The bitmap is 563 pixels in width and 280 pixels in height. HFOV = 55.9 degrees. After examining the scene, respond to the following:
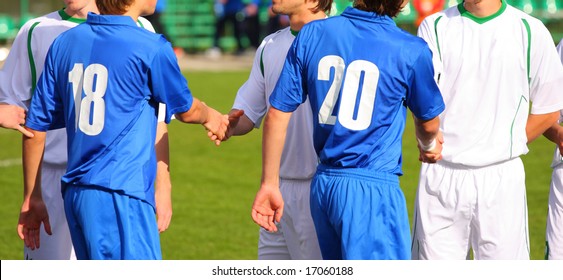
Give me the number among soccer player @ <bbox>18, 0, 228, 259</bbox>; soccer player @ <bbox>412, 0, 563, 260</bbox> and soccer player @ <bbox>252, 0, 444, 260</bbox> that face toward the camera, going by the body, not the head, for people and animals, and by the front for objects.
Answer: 1

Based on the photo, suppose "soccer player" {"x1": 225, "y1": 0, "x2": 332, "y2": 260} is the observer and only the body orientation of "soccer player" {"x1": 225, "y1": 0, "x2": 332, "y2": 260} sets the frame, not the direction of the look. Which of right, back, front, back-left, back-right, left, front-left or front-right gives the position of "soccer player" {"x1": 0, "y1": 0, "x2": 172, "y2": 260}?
front-right

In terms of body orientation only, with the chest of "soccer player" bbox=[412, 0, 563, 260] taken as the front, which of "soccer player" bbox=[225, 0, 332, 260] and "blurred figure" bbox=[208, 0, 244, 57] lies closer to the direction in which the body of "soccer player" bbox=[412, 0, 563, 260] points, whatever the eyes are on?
the soccer player

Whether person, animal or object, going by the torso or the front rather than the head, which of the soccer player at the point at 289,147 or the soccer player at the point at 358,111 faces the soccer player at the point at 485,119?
the soccer player at the point at 358,111

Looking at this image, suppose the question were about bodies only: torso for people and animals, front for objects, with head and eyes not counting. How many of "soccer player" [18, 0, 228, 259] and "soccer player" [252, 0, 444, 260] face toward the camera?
0

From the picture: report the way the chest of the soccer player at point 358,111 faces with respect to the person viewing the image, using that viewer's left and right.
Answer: facing away from the viewer and to the right of the viewer

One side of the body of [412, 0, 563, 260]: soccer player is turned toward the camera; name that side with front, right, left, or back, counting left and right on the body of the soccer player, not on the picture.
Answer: front

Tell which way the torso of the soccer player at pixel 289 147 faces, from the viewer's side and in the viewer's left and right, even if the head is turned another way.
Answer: facing the viewer and to the left of the viewer

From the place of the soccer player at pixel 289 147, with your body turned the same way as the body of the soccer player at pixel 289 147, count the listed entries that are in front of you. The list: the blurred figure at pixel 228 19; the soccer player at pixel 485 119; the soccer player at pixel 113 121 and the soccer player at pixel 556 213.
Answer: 1

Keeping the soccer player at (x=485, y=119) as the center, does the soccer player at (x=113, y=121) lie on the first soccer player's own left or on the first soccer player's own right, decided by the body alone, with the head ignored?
on the first soccer player's own right

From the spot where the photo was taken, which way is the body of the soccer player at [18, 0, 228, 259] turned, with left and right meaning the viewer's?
facing away from the viewer and to the right of the viewer

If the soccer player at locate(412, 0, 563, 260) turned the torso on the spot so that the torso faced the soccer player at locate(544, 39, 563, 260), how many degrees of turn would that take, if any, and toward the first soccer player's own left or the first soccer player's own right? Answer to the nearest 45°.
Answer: approximately 135° to the first soccer player's own left
